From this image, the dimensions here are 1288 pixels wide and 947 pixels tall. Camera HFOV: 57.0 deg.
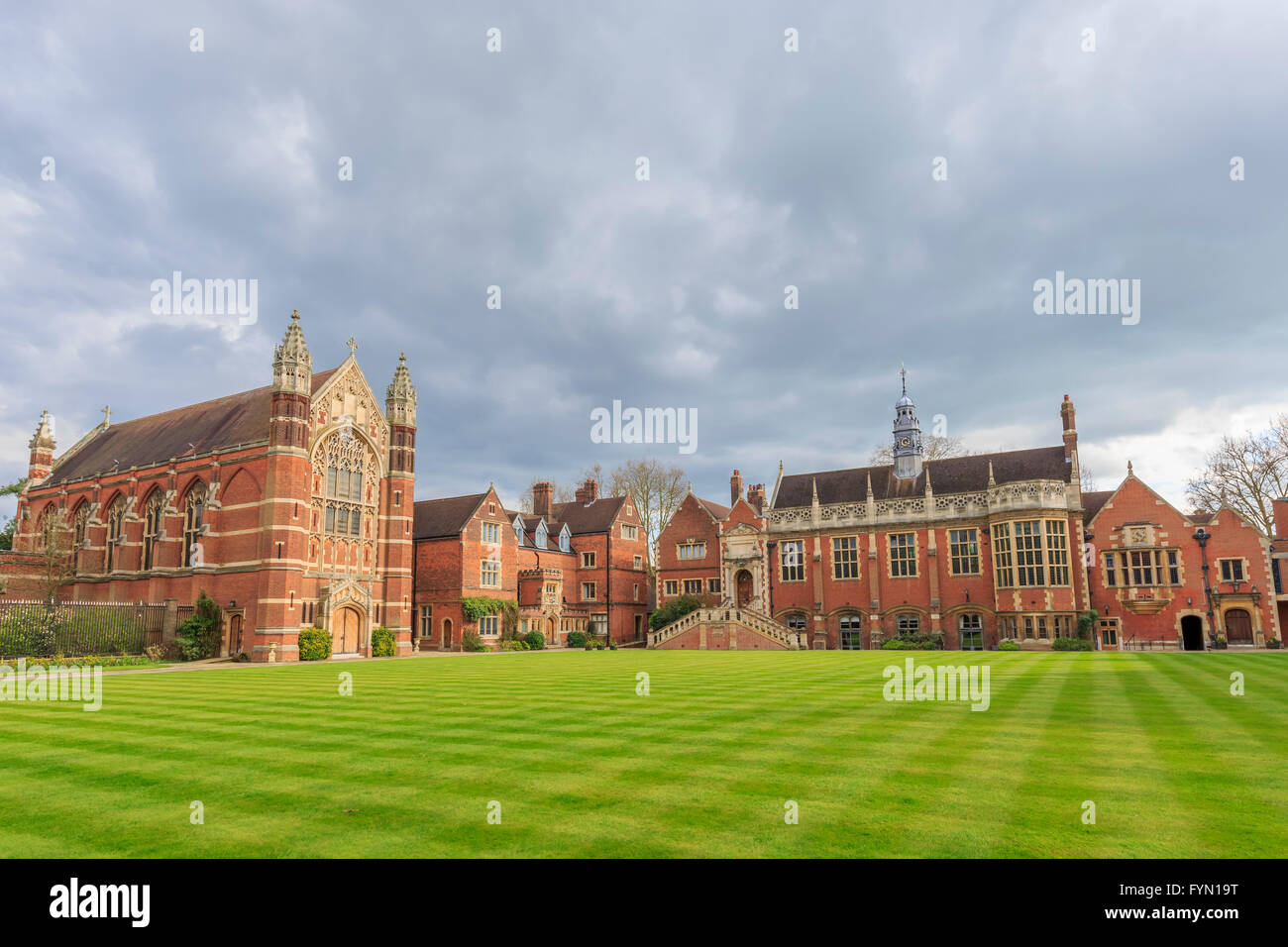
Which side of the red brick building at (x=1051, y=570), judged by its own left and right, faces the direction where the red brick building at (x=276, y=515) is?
right

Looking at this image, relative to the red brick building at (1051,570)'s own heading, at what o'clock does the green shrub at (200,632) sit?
The green shrub is roughly at 2 o'clock from the red brick building.

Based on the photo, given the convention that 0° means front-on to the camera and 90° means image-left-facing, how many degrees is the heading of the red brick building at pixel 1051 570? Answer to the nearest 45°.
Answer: approximately 0°

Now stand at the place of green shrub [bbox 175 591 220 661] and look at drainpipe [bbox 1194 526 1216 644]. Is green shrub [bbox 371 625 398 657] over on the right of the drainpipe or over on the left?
left

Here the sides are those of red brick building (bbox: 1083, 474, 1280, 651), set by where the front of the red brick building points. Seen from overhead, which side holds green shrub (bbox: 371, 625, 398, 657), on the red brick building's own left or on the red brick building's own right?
on the red brick building's own right

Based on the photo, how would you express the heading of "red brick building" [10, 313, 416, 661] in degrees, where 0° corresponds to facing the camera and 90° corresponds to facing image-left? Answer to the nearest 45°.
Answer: approximately 315°

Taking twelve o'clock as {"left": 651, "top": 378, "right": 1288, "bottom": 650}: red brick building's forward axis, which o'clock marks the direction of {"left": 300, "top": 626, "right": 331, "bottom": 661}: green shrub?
The green shrub is roughly at 2 o'clock from the red brick building.
